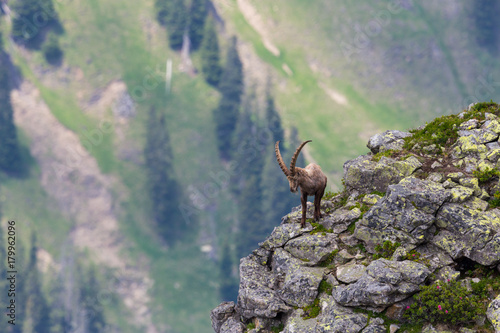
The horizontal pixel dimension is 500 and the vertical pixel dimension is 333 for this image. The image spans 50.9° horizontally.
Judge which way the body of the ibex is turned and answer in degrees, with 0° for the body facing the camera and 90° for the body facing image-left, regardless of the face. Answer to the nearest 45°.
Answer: approximately 45°
